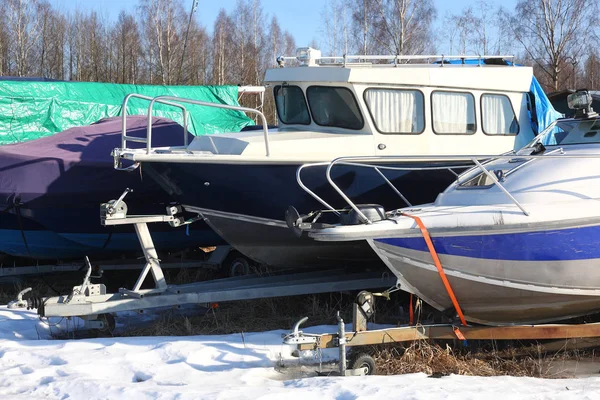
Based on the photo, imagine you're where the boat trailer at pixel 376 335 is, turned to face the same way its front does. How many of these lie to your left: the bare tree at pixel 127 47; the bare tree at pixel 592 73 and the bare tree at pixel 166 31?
0

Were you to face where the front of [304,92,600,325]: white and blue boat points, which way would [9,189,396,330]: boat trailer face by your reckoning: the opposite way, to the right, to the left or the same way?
the same way

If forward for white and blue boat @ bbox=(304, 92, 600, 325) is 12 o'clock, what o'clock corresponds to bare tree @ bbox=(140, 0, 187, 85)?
The bare tree is roughly at 2 o'clock from the white and blue boat.

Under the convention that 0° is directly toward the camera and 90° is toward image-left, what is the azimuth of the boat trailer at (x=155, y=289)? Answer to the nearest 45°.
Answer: approximately 90°

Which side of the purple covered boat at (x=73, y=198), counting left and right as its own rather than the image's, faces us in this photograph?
left

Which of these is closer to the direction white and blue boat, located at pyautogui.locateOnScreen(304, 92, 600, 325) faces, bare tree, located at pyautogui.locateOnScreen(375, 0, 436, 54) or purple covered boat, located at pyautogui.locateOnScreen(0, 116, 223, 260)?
the purple covered boat

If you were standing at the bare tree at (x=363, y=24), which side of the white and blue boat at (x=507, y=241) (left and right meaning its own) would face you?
right

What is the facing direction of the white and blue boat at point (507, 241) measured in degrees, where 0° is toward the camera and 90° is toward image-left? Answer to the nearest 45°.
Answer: approximately 90°

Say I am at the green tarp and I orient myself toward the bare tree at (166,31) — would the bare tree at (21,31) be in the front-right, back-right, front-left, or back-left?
front-left

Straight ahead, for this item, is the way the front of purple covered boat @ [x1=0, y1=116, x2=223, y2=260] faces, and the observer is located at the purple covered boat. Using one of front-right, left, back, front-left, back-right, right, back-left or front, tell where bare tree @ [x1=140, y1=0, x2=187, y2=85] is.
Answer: right

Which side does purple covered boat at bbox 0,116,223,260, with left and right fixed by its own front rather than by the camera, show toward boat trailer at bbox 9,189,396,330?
left

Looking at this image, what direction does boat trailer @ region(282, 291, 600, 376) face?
to the viewer's left

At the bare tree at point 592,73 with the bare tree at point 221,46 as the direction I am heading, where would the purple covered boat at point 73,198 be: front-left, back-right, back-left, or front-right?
front-left

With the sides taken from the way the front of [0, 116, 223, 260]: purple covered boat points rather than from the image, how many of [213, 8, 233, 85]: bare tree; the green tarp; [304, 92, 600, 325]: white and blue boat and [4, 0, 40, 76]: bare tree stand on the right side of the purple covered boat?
3

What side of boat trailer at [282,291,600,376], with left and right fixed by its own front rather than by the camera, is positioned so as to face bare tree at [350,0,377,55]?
right

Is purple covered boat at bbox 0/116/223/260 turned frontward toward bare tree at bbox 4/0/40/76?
no

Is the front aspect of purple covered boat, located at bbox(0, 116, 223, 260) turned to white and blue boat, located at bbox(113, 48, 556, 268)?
no

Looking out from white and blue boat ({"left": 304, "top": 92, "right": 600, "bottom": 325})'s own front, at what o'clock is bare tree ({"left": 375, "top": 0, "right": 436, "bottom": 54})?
The bare tree is roughly at 3 o'clock from the white and blue boat.

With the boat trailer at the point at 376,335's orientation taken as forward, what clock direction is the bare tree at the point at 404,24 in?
The bare tree is roughly at 3 o'clock from the boat trailer.

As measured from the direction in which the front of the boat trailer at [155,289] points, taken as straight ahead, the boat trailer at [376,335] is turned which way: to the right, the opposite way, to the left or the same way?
the same way

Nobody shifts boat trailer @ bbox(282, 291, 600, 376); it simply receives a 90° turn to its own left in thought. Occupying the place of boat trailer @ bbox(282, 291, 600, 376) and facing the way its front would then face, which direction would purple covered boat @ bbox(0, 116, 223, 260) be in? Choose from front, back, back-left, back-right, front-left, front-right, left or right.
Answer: back-right

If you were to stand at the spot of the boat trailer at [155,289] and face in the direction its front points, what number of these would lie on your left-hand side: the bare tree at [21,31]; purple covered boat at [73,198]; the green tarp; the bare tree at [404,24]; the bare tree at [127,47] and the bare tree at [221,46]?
0
